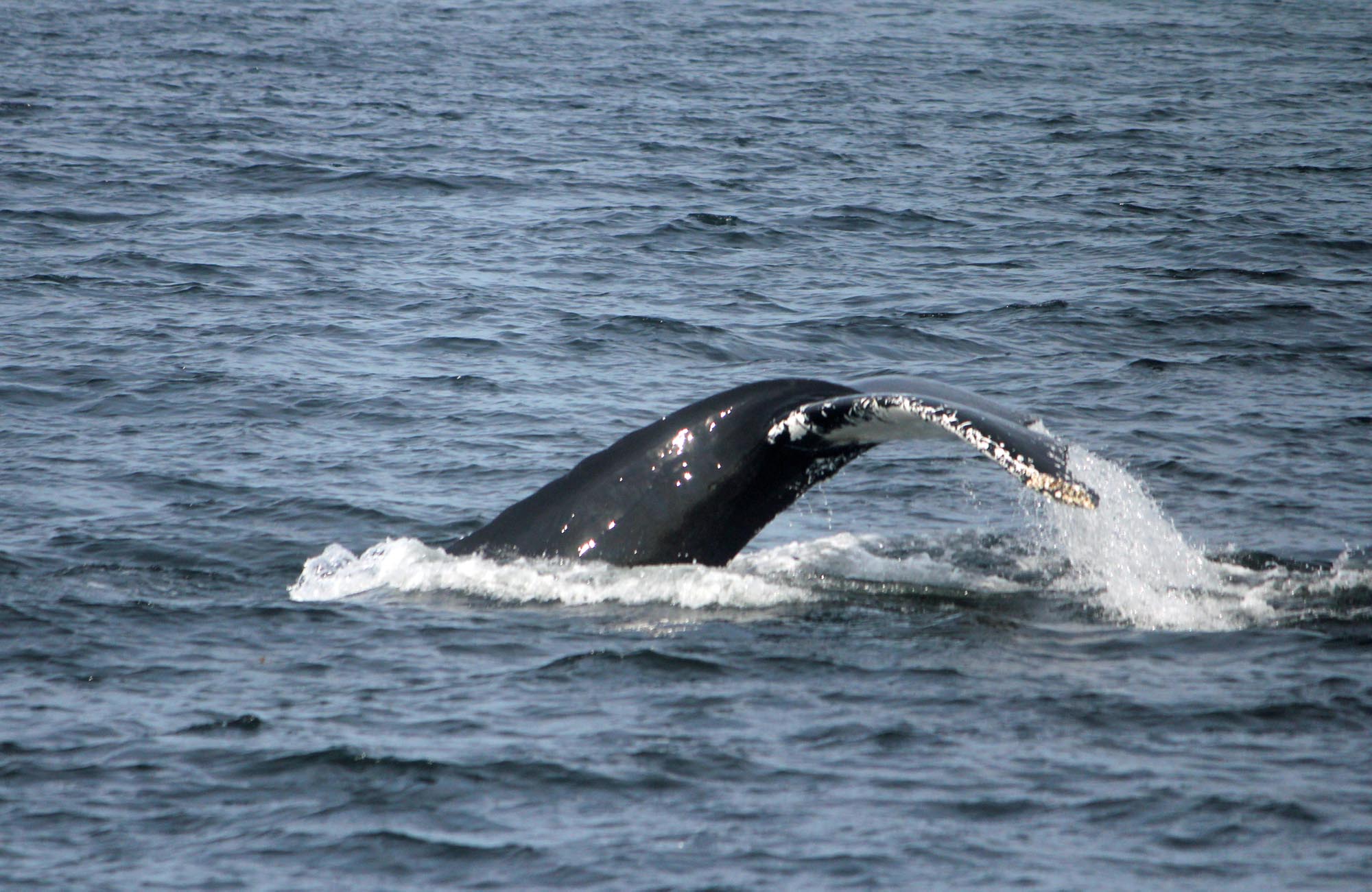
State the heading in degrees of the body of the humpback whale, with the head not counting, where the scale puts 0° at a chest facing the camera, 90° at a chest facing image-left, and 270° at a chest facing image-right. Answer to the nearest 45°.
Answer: approximately 90°

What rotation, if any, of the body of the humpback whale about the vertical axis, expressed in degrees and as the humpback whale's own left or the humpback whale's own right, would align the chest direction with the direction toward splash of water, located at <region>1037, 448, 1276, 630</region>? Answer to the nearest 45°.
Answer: approximately 135° to the humpback whale's own right
